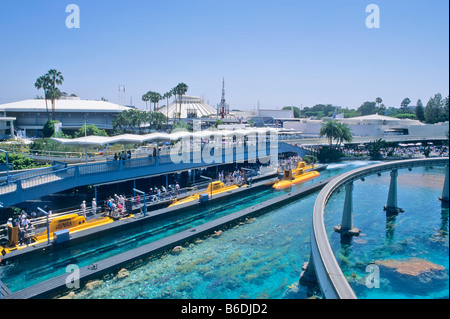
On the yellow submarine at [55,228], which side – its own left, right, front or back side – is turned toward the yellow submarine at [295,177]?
front

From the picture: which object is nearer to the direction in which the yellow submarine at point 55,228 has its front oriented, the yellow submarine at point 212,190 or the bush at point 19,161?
the yellow submarine

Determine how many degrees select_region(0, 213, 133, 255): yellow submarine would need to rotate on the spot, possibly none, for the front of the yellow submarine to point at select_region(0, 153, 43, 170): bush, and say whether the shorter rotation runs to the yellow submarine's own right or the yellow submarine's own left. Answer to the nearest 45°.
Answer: approximately 45° to the yellow submarine's own left

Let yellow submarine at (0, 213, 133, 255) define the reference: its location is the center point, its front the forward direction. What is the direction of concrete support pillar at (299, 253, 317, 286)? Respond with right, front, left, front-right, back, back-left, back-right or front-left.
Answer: right

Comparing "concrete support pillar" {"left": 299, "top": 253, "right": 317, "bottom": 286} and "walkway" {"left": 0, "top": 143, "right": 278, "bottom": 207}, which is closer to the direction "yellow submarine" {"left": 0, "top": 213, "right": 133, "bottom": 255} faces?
the walkway

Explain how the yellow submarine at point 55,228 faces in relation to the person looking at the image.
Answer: facing away from the viewer and to the right of the viewer
